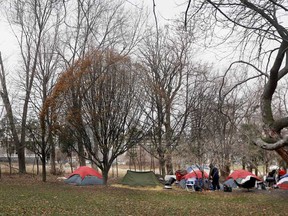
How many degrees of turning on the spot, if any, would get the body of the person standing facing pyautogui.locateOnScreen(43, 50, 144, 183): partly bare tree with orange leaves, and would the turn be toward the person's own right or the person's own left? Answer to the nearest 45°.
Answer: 0° — they already face it

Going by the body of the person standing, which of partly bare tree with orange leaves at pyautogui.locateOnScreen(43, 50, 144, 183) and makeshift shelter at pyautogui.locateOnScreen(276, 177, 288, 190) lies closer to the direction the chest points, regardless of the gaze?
the partly bare tree with orange leaves

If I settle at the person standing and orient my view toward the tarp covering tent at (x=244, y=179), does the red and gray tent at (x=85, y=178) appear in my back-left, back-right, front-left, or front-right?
back-left

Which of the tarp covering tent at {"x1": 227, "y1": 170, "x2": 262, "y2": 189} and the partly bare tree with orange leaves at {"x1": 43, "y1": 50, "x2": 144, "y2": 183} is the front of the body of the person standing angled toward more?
the partly bare tree with orange leaves

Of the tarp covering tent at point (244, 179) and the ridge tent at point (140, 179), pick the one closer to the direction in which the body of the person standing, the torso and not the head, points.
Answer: the ridge tent

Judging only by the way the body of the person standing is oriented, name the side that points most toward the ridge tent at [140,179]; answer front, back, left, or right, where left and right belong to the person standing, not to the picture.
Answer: front

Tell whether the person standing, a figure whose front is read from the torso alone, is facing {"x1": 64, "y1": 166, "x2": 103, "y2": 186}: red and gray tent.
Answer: yes

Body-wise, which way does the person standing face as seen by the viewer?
to the viewer's left

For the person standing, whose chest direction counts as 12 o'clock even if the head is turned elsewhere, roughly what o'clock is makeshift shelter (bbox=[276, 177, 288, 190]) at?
The makeshift shelter is roughly at 6 o'clock from the person standing.

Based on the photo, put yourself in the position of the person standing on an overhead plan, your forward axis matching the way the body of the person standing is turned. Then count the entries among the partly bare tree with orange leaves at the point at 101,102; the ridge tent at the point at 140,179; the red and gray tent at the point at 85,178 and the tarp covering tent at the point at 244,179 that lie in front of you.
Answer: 3

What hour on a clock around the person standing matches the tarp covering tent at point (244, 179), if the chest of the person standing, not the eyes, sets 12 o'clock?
The tarp covering tent is roughly at 5 o'clock from the person standing.

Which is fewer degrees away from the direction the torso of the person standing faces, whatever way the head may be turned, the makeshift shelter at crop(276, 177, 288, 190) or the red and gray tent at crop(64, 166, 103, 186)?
the red and gray tent
